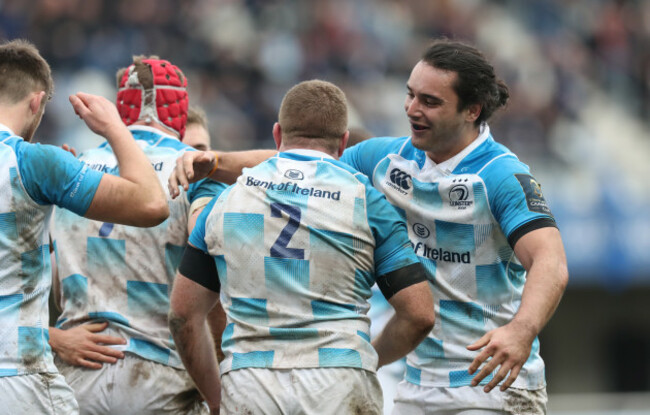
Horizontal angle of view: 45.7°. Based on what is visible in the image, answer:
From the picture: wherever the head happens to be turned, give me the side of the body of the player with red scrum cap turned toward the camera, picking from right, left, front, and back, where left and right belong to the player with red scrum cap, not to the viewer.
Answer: back

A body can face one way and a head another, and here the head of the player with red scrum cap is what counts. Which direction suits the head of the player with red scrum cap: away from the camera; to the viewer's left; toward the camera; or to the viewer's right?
away from the camera
